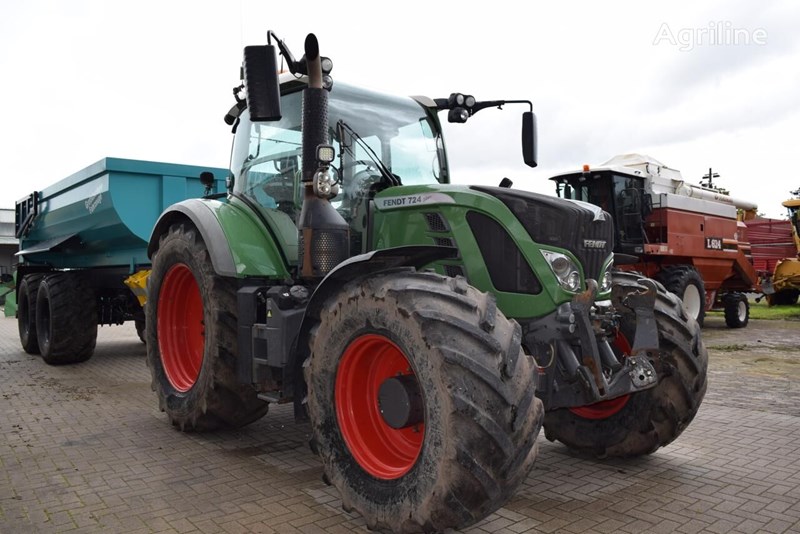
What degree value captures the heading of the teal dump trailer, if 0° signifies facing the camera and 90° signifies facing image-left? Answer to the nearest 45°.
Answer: approximately 315°

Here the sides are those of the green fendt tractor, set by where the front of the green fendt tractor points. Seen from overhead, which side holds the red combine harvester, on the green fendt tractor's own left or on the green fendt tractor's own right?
on the green fendt tractor's own left

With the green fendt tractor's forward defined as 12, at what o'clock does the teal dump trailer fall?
The teal dump trailer is roughly at 6 o'clock from the green fendt tractor.

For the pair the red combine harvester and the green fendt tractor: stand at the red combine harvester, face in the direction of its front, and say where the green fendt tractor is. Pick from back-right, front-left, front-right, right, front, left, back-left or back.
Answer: front-left

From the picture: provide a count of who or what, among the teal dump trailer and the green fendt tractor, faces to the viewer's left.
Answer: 0
